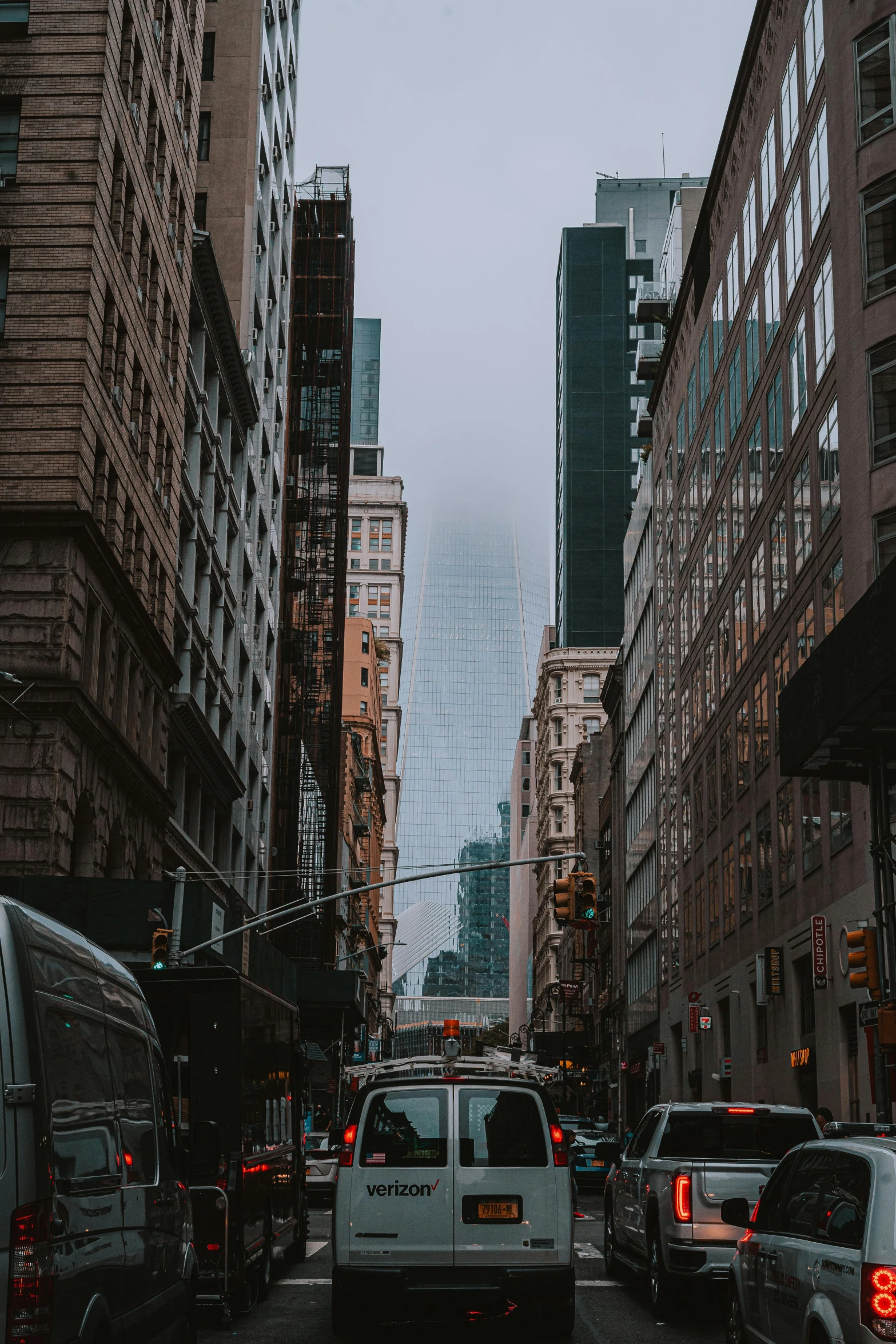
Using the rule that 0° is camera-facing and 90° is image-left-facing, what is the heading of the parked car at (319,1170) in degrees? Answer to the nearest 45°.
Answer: approximately 180°

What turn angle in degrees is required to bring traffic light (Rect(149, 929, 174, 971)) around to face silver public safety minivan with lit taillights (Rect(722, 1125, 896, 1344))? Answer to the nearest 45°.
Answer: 0° — it already faces it

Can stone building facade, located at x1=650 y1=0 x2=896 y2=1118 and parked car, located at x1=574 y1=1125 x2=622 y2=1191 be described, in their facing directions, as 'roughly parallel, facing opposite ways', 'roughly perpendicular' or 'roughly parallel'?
roughly perpendicular

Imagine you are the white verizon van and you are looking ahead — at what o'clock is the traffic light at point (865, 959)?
The traffic light is roughly at 1 o'clock from the white verizon van.

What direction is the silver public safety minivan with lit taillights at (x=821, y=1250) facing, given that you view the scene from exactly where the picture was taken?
facing away from the viewer and to the left of the viewer

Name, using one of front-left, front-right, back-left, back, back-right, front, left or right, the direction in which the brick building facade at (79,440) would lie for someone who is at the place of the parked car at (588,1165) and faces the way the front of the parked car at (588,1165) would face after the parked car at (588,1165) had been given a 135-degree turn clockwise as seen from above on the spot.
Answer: right

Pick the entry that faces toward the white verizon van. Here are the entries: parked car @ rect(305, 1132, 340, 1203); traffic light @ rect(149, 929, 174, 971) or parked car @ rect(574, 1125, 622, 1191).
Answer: the traffic light

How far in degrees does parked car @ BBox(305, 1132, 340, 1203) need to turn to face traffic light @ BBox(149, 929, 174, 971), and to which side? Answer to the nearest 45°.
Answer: approximately 135° to its left

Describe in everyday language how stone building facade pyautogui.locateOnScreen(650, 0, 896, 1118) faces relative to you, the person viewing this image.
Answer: facing to the left of the viewer

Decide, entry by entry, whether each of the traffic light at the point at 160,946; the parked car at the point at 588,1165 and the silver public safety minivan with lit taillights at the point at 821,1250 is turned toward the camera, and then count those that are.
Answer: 1

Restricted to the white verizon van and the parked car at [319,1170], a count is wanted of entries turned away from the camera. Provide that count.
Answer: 2

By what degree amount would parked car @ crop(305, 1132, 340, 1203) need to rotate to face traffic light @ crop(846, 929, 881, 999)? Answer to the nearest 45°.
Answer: approximately 135° to its right

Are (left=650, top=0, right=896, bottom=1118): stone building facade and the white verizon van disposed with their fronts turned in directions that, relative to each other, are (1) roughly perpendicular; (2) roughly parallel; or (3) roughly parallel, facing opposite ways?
roughly perpendicular

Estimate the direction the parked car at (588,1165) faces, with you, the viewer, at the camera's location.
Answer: facing away from the viewer

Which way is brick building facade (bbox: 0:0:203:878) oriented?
to the viewer's right
